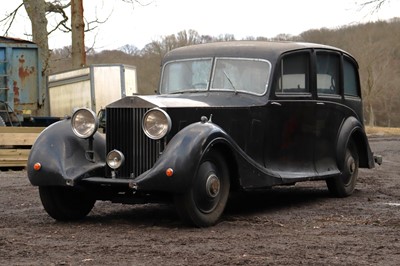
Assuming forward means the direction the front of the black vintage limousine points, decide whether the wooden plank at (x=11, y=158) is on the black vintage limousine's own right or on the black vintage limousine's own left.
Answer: on the black vintage limousine's own right

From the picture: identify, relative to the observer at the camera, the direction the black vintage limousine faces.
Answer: facing the viewer and to the left of the viewer

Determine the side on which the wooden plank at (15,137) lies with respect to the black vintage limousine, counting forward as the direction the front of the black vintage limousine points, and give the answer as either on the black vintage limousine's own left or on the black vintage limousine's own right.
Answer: on the black vintage limousine's own right
